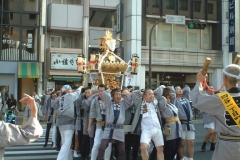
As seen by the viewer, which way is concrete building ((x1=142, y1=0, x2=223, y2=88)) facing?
toward the camera

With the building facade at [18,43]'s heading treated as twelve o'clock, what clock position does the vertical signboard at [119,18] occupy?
The vertical signboard is roughly at 9 o'clock from the building facade.

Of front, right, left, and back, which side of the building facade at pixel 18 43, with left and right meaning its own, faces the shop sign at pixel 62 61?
left

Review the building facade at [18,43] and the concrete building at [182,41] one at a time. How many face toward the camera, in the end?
2

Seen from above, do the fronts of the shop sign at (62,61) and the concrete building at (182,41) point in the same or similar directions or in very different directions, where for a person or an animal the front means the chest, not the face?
same or similar directions

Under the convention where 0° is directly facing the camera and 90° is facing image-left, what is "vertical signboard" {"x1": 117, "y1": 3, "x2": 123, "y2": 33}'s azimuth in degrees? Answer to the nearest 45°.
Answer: approximately 45°

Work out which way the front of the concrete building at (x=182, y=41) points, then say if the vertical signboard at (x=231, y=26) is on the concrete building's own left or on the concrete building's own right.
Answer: on the concrete building's own left

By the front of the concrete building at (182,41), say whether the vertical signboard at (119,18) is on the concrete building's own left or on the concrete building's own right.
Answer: on the concrete building's own right

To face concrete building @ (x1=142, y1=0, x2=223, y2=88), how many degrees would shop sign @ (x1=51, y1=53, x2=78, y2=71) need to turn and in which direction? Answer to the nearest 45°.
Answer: approximately 90° to its left

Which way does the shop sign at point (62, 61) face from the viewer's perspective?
toward the camera

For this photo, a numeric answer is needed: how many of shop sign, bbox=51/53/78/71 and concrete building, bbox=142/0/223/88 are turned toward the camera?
2
